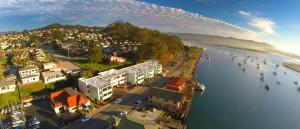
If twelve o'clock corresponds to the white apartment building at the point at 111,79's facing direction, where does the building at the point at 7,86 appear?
The building is roughly at 4 o'clock from the white apartment building.

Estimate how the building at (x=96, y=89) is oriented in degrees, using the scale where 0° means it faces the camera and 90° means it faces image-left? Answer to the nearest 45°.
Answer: approximately 315°

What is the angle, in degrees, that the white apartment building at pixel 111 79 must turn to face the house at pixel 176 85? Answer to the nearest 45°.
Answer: approximately 45° to its left

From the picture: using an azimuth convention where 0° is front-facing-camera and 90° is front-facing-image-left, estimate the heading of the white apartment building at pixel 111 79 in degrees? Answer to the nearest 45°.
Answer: approximately 315°

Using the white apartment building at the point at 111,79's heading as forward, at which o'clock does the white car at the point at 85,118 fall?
The white car is roughly at 2 o'clock from the white apartment building.
